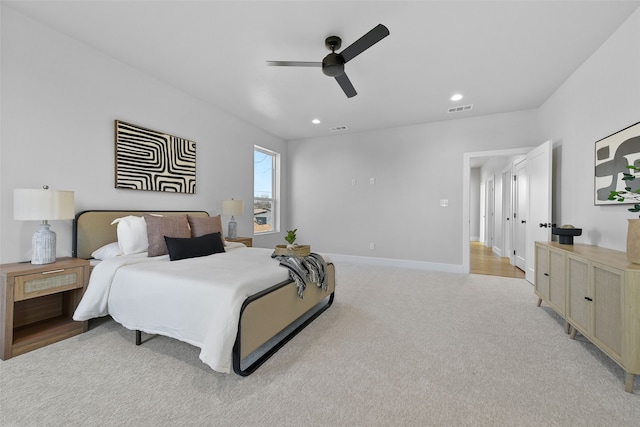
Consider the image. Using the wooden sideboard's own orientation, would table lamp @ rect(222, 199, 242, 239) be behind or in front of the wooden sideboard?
in front

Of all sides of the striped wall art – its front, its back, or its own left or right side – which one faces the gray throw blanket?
front

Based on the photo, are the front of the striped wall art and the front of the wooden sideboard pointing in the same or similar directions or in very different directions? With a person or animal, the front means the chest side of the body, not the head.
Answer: very different directions

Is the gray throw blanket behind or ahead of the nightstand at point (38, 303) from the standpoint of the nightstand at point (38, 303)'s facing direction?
ahead

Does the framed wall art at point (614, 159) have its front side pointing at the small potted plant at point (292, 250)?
yes

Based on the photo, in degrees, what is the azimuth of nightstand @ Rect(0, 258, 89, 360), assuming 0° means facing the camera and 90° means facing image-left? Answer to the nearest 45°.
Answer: approximately 315°

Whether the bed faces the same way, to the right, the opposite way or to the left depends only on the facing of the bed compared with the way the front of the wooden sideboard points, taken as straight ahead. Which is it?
the opposite way

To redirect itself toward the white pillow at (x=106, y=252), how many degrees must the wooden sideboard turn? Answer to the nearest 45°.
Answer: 0° — it already faces it

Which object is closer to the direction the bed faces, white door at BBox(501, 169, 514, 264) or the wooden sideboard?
the wooden sideboard

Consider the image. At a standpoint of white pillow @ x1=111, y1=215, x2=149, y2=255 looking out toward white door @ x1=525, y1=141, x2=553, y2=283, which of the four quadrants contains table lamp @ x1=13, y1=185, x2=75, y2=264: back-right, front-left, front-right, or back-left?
back-right

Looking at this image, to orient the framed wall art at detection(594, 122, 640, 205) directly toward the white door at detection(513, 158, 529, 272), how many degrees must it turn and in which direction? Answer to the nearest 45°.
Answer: approximately 90° to its right

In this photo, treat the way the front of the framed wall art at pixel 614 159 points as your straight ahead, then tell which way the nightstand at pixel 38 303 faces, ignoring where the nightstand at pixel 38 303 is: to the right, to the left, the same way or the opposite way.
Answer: the opposite way

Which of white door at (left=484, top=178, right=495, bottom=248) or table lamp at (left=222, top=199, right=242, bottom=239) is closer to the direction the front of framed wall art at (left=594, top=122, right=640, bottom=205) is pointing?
the table lamp

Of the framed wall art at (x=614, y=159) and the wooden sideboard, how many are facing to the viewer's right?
0
